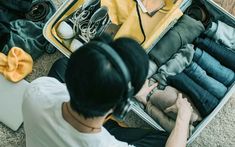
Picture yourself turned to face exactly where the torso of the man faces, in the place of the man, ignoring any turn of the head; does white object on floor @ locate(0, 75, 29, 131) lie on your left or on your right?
on your left

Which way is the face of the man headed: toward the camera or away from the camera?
away from the camera

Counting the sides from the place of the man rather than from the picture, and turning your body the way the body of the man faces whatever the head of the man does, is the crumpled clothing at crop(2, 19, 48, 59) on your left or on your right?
on your left

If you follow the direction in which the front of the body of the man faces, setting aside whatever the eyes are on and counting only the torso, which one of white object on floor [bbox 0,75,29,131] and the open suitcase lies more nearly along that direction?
the open suitcase

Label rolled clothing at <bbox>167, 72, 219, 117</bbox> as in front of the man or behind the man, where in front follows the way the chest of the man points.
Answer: in front

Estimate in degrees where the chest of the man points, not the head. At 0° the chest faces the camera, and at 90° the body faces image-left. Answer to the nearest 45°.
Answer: approximately 225°
